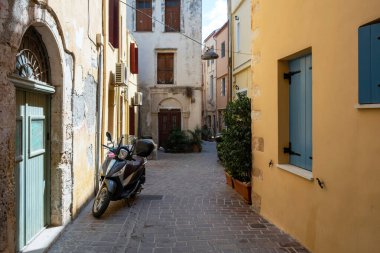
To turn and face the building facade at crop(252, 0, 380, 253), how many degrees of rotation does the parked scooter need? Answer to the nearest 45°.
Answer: approximately 90° to its left

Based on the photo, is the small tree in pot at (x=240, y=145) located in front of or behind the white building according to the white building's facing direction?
in front

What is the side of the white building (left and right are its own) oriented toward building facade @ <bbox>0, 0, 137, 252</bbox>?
front

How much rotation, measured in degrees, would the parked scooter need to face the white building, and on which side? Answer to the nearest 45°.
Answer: approximately 135° to its right

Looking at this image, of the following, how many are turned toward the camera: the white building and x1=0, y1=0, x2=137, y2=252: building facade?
1

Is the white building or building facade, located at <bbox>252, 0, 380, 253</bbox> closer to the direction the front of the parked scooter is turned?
the building facade

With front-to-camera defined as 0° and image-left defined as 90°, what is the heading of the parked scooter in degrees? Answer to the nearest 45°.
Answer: approximately 45°

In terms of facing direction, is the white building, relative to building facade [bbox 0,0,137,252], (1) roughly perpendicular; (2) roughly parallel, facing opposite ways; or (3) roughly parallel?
roughly perpendicular

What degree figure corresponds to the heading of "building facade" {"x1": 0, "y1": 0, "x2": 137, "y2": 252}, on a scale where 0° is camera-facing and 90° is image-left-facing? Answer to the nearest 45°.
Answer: approximately 270°

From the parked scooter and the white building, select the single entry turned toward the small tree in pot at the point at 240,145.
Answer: the white building

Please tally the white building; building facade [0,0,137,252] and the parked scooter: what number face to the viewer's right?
1

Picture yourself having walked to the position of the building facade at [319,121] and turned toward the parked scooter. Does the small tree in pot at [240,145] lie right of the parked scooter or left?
right

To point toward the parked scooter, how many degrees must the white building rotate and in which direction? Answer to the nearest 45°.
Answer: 0° — it already faces it

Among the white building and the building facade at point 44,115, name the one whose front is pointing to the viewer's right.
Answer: the building facade
